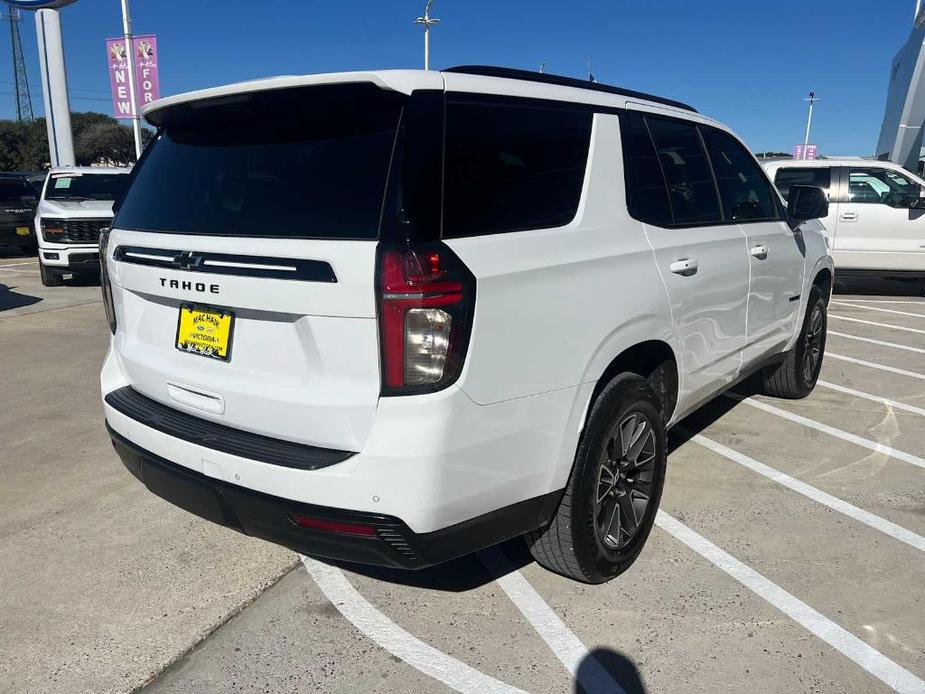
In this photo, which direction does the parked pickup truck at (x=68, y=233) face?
toward the camera

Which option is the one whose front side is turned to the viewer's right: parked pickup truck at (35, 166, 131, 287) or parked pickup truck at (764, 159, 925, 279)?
parked pickup truck at (764, 159, 925, 279)

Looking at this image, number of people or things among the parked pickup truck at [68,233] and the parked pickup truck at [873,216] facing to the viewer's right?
1

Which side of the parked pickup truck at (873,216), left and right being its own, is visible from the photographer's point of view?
right

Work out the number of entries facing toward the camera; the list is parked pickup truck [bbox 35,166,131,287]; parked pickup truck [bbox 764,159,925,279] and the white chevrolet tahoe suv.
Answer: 1

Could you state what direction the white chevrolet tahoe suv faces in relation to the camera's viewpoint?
facing away from the viewer and to the right of the viewer

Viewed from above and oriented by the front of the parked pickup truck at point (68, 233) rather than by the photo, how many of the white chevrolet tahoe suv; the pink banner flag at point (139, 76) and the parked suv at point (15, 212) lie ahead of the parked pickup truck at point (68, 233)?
1

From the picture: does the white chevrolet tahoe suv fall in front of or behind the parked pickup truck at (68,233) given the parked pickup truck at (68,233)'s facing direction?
in front

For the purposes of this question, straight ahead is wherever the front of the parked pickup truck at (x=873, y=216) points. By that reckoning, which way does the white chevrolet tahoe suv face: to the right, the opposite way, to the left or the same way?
to the left

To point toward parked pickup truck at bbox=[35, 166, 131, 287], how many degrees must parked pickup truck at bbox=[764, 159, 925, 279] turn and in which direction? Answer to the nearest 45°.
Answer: approximately 135° to its right

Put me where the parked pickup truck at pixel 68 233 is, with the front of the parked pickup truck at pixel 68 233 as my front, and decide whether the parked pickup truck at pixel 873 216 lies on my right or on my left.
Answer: on my left

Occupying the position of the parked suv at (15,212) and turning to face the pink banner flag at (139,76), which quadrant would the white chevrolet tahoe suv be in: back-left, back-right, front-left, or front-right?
back-right

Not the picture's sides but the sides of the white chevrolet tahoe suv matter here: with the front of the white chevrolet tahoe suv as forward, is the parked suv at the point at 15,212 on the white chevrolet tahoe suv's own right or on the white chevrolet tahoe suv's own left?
on the white chevrolet tahoe suv's own left

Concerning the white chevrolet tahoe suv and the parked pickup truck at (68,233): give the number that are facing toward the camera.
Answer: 1
